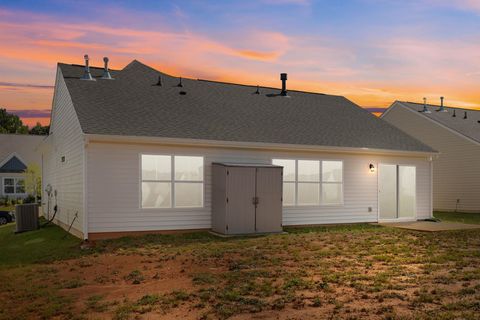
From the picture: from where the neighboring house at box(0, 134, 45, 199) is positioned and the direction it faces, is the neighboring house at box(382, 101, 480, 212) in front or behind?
in front

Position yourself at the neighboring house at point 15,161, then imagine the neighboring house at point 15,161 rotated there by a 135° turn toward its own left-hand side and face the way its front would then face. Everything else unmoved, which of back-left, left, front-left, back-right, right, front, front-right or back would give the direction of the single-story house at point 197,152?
back-right

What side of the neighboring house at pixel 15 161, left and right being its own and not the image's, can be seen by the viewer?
front
